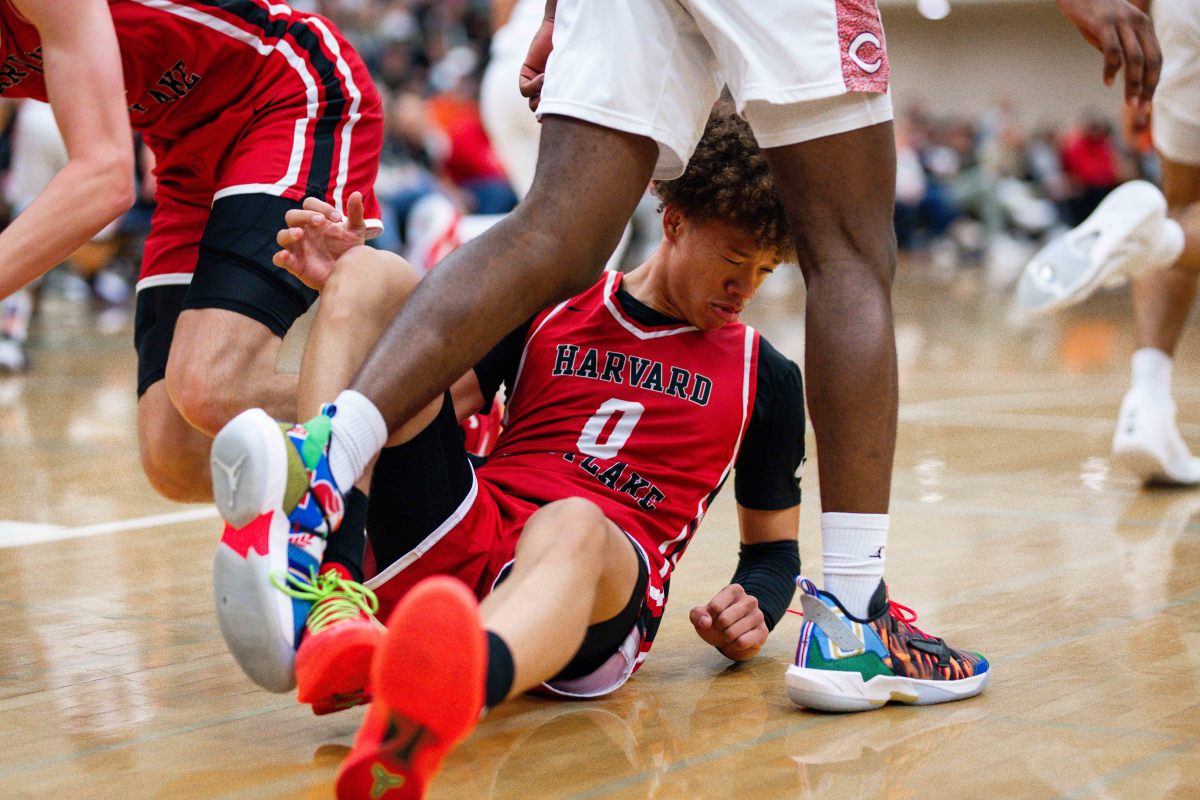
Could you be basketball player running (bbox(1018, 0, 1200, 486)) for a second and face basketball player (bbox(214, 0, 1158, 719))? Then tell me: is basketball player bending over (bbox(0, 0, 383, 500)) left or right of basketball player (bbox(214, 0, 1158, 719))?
right

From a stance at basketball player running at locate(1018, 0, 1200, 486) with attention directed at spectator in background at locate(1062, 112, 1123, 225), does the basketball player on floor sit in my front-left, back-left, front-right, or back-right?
back-left

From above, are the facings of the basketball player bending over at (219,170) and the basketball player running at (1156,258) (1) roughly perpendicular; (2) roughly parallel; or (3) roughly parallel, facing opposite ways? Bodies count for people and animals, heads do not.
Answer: roughly parallel, facing opposite ways

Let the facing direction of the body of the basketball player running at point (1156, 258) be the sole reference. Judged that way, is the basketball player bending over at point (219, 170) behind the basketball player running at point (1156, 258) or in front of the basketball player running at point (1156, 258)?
behind

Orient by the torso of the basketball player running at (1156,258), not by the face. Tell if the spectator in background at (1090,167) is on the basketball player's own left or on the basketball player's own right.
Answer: on the basketball player's own left

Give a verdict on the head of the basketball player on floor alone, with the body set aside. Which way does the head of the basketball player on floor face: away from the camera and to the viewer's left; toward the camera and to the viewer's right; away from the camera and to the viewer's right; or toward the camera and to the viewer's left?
toward the camera and to the viewer's right

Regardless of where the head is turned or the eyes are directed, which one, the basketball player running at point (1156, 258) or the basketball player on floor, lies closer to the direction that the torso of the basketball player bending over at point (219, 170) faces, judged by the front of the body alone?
the basketball player on floor

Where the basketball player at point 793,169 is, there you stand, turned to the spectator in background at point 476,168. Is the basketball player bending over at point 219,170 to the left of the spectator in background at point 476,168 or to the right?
left

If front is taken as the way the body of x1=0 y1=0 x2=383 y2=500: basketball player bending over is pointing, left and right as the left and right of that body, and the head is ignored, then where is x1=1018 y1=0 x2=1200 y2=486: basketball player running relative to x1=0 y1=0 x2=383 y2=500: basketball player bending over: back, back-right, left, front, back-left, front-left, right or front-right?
back-left
